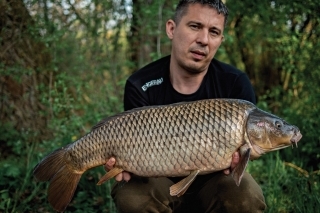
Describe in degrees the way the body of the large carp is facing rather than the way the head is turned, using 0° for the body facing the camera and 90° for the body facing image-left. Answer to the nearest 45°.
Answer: approximately 270°

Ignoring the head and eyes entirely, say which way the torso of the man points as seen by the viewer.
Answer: toward the camera
